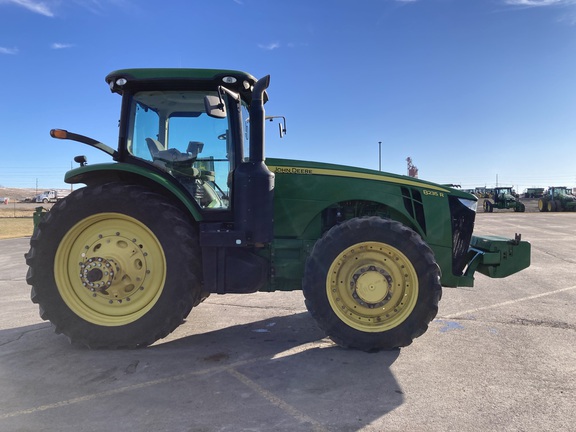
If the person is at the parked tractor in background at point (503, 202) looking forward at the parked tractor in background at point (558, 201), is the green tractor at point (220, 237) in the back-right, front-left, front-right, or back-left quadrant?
back-right

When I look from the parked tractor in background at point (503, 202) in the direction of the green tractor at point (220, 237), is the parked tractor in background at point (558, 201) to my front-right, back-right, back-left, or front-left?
back-left

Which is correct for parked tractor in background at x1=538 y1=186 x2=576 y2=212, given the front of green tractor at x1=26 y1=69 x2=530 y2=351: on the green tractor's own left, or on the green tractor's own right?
on the green tractor's own left

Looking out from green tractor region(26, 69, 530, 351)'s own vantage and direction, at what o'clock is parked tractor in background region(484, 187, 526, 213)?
The parked tractor in background is roughly at 10 o'clock from the green tractor.

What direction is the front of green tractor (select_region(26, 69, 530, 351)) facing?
to the viewer's right
